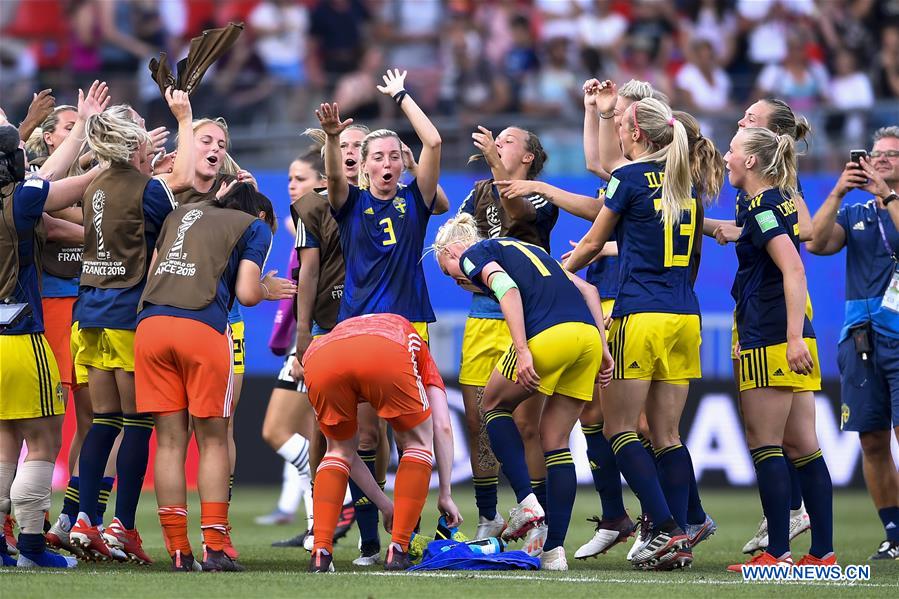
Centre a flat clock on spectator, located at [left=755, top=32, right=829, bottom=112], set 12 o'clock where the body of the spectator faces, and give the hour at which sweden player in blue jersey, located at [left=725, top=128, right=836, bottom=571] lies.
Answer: The sweden player in blue jersey is roughly at 12 o'clock from the spectator.

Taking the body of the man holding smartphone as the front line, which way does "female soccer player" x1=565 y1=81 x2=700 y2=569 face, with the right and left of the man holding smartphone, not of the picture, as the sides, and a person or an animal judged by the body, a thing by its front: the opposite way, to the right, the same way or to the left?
to the right

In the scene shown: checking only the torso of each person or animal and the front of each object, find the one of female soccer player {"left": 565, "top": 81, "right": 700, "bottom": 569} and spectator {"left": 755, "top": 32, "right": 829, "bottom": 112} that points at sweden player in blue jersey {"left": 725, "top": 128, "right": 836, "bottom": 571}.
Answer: the spectator

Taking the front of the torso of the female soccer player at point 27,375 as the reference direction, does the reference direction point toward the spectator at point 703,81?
no

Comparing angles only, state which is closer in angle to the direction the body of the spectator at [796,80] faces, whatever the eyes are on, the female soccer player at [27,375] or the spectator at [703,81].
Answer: the female soccer player

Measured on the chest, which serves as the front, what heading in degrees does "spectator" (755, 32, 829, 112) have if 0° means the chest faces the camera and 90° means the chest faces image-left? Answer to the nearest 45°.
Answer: approximately 0°

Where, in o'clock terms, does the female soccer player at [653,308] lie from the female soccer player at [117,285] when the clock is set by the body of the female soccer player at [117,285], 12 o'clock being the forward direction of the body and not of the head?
the female soccer player at [653,308] is roughly at 2 o'clock from the female soccer player at [117,285].

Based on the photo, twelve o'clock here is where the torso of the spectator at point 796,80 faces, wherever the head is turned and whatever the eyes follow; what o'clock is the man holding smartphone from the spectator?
The man holding smartphone is roughly at 12 o'clock from the spectator.

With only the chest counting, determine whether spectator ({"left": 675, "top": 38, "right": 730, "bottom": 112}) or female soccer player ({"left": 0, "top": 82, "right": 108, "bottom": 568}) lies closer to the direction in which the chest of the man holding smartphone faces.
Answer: the female soccer player

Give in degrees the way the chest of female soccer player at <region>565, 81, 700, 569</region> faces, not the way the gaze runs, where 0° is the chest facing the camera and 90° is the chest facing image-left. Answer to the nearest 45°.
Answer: approximately 135°
